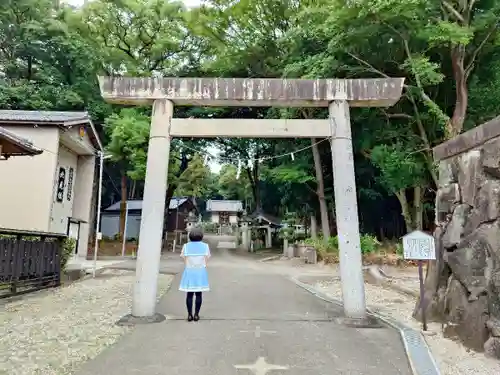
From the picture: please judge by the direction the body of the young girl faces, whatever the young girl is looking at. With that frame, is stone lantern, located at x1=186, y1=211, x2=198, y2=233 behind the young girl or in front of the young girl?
in front

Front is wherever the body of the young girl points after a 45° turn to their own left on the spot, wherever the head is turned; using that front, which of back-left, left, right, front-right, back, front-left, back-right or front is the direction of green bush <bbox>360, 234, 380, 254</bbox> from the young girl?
right

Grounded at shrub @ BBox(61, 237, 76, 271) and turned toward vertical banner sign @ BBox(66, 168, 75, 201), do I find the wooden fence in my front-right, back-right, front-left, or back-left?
back-left

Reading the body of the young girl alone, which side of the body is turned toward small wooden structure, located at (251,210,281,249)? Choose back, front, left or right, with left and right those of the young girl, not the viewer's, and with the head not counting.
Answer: front

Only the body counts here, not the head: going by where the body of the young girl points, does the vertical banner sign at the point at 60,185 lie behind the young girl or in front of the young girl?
in front

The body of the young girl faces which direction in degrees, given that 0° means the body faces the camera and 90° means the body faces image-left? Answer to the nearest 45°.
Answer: approximately 180°

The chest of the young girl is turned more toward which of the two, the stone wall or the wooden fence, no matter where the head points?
the wooden fence
